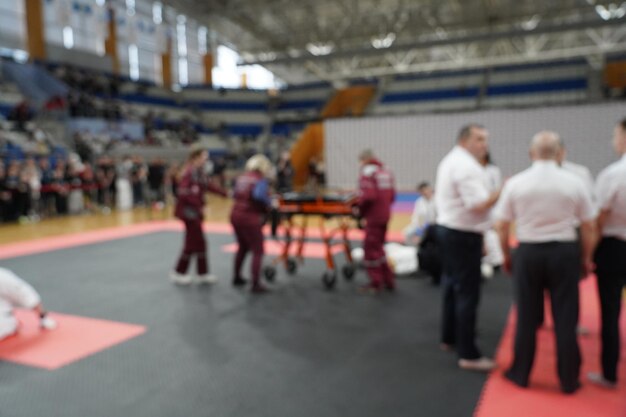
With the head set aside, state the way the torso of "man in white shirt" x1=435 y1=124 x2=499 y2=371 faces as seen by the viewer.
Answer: to the viewer's right

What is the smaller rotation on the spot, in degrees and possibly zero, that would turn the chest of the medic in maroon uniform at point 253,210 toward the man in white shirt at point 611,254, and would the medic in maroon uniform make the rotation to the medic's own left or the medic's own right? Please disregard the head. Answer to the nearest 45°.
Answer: approximately 90° to the medic's own right

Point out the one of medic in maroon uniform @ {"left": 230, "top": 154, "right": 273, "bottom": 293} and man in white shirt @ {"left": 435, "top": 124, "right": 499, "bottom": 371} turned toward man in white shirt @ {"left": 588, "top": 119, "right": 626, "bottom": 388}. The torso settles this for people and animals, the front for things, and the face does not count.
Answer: man in white shirt @ {"left": 435, "top": 124, "right": 499, "bottom": 371}

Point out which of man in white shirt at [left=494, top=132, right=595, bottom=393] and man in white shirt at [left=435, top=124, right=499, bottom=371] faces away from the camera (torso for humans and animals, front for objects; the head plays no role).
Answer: man in white shirt at [left=494, top=132, right=595, bottom=393]

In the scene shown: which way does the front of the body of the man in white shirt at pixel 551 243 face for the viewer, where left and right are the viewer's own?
facing away from the viewer

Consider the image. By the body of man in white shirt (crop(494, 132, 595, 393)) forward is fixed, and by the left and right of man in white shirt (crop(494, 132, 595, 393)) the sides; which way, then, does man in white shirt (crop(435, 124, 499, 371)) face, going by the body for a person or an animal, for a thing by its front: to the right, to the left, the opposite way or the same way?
to the right

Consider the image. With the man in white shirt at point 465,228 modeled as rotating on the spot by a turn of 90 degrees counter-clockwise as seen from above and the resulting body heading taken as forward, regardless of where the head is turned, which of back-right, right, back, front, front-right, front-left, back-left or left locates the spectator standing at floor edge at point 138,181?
front-left

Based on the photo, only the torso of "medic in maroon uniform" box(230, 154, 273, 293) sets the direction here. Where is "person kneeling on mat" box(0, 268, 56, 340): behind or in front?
behind

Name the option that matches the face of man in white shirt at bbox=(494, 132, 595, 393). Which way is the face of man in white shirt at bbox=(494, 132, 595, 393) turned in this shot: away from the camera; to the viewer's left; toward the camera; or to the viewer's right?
away from the camera
